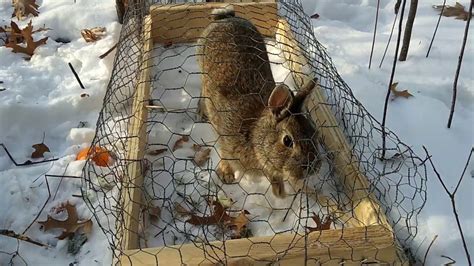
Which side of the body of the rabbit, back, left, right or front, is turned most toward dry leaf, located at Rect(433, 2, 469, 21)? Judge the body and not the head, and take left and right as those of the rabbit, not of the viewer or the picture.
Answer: left

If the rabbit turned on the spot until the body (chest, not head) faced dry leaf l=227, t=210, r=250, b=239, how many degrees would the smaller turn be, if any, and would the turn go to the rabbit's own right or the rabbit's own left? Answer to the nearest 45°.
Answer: approximately 45° to the rabbit's own right

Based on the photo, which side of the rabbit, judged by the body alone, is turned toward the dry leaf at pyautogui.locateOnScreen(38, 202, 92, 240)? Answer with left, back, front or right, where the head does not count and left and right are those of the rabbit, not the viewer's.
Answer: right

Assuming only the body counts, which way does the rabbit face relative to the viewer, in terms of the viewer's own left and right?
facing the viewer and to the right of the viewer

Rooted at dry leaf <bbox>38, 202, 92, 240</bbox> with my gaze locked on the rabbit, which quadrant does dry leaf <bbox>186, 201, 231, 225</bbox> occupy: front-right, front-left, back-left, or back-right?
front-right

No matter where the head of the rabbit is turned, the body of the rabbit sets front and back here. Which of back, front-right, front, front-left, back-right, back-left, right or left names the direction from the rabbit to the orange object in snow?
back-right

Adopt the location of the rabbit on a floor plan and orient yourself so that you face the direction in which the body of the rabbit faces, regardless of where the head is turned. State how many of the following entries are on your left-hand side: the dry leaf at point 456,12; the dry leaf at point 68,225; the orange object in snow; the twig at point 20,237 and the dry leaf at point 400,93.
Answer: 2

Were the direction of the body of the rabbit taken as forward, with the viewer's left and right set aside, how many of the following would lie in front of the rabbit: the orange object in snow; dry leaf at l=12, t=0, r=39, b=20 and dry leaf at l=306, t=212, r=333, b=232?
1

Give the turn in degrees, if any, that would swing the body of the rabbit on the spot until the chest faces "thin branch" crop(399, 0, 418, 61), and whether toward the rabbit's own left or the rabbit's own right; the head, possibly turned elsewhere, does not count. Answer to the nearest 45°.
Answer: approximately 90° to the rabbit's own left

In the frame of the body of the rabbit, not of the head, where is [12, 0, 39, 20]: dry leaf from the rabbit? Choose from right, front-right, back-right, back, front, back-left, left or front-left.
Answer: back

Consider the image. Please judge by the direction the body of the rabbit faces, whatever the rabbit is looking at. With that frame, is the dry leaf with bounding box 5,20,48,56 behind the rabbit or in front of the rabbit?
behind

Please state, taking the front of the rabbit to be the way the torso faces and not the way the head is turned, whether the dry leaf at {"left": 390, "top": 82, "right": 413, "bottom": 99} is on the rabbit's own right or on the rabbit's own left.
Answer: on the rabbit's own left

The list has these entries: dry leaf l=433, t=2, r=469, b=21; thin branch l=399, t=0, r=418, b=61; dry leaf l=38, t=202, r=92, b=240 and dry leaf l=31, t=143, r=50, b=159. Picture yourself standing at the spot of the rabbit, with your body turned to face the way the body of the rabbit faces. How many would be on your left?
2

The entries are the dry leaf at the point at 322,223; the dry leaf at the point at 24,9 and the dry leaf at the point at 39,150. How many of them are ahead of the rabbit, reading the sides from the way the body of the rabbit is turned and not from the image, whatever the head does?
1

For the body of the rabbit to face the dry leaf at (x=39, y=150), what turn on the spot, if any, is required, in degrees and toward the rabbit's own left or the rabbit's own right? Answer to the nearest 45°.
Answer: approximately 135° to the rabbit's own right

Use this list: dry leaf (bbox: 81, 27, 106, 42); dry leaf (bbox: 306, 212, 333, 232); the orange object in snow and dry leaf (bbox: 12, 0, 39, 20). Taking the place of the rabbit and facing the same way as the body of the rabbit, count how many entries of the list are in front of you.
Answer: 1
